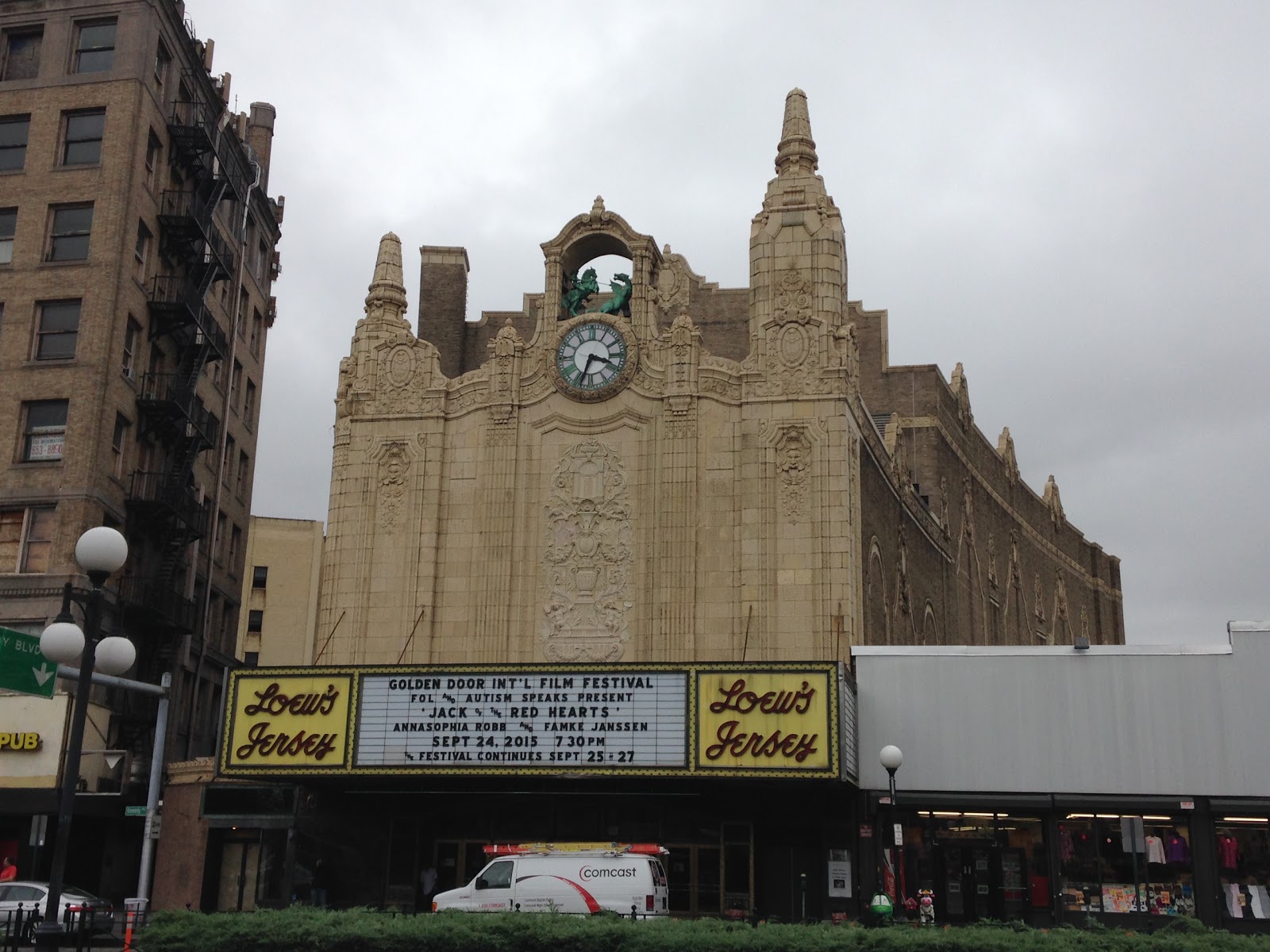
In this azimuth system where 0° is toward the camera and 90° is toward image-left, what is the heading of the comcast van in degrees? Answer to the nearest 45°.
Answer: approximately 90°

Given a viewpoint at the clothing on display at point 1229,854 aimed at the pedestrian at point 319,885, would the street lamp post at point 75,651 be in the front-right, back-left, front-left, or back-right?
front-left

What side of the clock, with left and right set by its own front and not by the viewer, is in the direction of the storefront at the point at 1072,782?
left

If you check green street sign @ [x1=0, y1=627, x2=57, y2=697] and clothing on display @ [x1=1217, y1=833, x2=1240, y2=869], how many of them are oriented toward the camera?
2

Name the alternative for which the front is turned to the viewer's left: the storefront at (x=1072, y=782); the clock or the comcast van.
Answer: the comcast van

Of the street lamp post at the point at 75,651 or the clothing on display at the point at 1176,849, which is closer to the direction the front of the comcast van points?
the street lamp post

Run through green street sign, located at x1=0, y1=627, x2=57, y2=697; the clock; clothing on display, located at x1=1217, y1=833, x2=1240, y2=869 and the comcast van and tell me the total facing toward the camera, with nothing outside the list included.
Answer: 3

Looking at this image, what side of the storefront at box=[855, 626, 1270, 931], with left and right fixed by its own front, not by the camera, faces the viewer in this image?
front

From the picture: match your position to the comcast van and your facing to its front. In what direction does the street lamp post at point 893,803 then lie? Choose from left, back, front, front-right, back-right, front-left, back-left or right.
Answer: back

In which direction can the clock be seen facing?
toward the camera

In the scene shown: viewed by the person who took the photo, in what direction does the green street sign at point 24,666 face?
facing the viewer

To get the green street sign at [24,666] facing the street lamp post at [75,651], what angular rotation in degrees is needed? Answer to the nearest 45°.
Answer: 0° — it already faces it

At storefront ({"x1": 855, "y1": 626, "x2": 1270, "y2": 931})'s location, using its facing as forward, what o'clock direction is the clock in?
The clock is roughly at 3 o'clock from the storefront.

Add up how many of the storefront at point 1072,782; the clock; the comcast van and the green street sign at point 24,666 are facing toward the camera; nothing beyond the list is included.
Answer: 3
